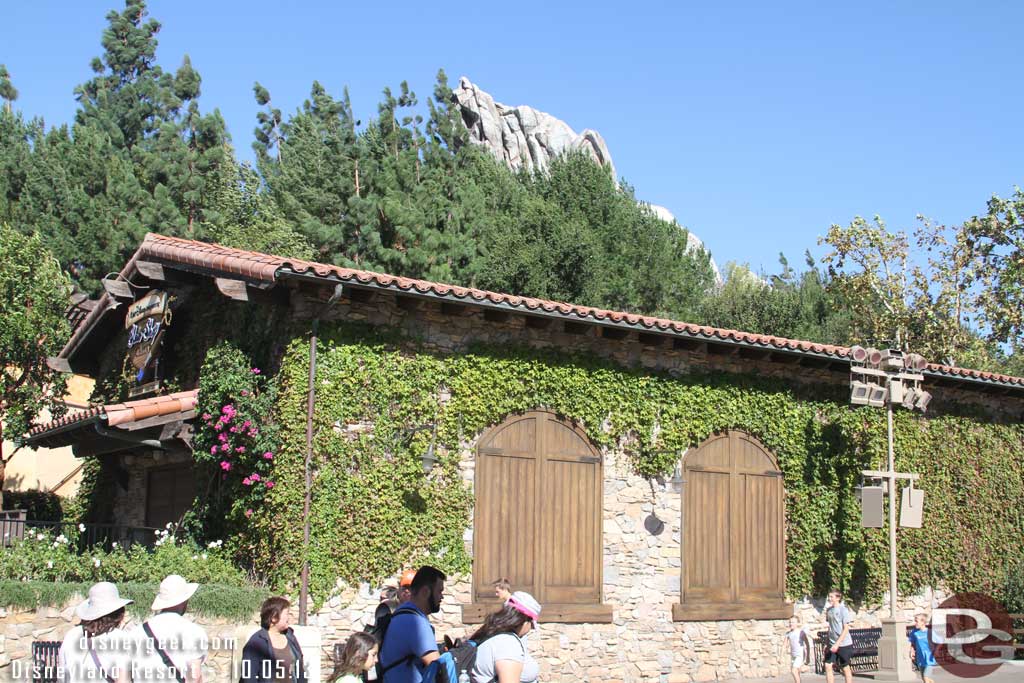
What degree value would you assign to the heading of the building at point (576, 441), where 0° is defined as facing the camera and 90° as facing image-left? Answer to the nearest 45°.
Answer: approximately 45°

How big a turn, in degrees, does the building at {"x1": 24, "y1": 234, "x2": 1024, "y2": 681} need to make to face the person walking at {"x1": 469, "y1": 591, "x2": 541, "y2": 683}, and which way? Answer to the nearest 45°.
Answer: approximately 45° to its left

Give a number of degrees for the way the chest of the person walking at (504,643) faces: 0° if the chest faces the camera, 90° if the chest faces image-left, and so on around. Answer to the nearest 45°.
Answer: approximately 270°

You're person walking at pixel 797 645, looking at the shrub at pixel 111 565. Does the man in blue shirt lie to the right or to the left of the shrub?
left

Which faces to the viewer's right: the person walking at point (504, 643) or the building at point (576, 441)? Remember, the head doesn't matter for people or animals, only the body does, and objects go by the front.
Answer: the person walking

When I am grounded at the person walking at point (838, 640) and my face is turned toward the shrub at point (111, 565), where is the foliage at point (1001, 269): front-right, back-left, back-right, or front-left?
back-right

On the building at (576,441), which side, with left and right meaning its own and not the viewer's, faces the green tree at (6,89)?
right

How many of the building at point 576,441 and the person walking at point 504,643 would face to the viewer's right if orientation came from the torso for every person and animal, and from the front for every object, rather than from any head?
1
